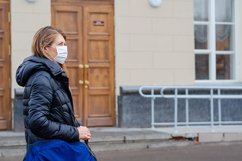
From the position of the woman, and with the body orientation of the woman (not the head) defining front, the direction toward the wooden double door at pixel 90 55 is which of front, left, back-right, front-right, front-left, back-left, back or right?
left

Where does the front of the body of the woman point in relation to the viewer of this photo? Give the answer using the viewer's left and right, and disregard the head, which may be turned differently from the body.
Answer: facing to the right of the viewer

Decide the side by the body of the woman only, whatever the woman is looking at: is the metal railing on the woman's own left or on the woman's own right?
on the woman's own left

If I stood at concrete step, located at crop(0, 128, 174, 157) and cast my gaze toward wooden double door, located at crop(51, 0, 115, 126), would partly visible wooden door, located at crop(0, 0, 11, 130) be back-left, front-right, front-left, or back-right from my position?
front-left

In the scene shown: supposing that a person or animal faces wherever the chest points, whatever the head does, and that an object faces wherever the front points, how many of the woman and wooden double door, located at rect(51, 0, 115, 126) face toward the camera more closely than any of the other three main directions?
1

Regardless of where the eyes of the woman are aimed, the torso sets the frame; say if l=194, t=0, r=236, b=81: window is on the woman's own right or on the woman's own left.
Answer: on the woman's own left

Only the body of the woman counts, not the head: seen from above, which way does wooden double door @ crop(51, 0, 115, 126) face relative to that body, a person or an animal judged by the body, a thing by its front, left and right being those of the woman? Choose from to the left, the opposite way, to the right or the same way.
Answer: to the right

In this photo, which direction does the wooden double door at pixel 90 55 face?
toward the camera

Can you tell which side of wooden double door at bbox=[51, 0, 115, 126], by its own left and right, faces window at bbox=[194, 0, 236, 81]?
left

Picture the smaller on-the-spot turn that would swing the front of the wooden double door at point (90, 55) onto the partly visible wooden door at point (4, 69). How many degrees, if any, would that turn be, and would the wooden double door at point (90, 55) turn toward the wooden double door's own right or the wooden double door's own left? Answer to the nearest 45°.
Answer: approximately 90° to the wooden double door's own right
